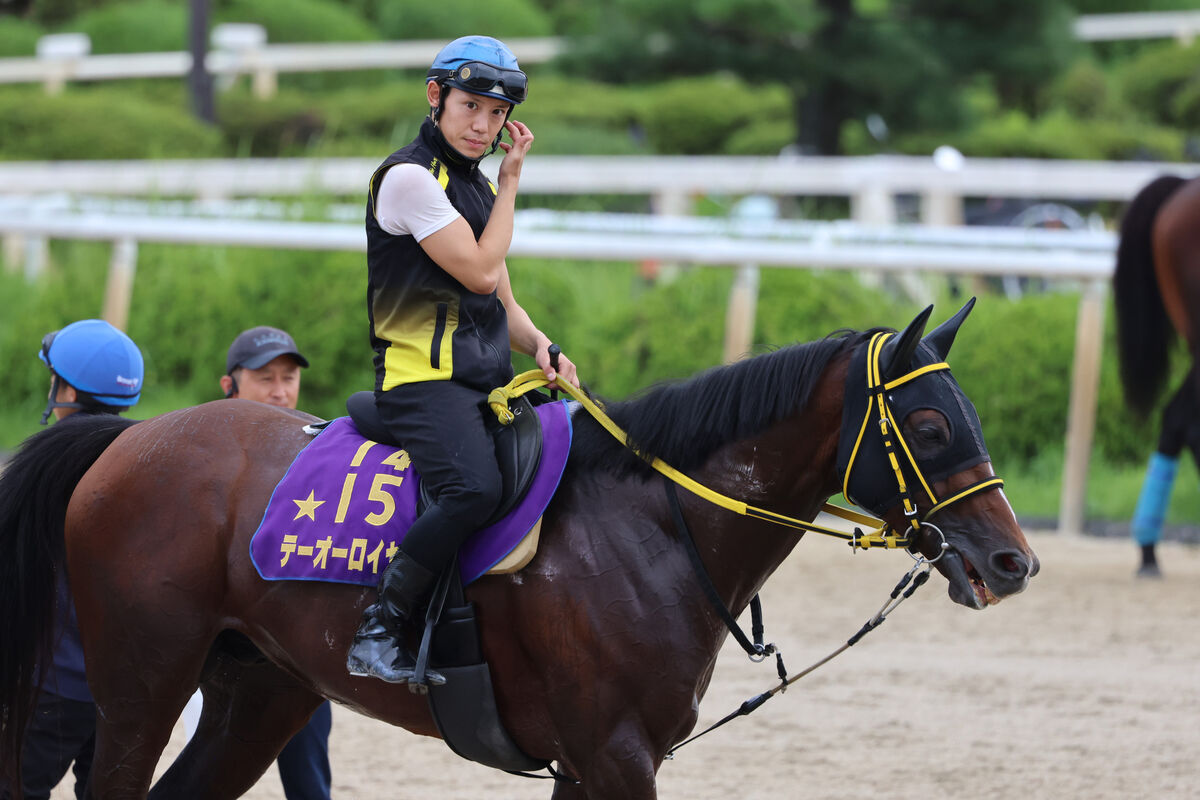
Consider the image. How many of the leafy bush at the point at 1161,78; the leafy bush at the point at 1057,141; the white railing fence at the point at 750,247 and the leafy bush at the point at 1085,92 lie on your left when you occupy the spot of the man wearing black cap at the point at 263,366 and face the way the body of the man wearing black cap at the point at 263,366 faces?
4

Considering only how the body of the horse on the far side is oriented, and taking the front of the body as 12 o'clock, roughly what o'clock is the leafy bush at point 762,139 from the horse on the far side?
The leafy bush is roughly at 8 o'clock from the horse on the far side.

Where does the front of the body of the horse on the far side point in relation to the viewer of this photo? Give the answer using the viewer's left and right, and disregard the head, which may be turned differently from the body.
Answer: facing to the right of the viewer

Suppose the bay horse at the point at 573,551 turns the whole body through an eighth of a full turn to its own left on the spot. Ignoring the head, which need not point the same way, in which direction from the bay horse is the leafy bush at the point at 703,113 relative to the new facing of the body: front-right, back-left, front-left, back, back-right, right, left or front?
front-left

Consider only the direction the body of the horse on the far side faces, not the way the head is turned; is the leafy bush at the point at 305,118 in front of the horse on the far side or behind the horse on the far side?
behind

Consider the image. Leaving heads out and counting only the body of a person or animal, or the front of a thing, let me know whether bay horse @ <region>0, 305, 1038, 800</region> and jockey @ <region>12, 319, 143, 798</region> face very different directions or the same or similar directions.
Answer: very different directions

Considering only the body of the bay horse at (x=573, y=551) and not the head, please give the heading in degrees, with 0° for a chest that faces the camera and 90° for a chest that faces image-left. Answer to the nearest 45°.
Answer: approximately 270°
